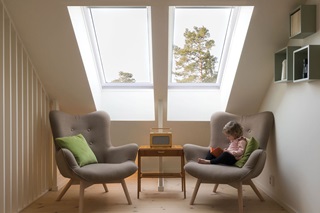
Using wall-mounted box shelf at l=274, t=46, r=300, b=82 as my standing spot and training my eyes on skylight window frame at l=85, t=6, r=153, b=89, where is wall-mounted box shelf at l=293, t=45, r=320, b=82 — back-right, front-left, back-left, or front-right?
back-left

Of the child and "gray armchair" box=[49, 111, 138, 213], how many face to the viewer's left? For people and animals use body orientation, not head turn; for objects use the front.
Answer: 1

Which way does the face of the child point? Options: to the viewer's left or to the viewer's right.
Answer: to the viewer's left

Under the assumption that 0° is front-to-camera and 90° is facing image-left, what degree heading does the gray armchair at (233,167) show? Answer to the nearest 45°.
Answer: approximately 45°

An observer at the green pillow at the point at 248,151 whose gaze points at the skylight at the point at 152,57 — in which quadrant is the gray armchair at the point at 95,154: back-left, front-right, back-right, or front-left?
front-left

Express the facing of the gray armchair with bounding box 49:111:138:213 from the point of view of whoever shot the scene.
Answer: facing the viewer and to the right of the viewer

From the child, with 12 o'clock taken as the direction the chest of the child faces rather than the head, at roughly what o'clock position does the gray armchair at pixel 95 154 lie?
The gray armchair is roughly at 12 o'clock from the child.

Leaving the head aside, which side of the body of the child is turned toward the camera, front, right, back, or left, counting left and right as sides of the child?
left

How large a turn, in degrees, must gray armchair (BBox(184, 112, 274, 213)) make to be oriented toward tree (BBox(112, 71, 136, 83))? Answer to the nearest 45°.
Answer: approximately 90° to its right
